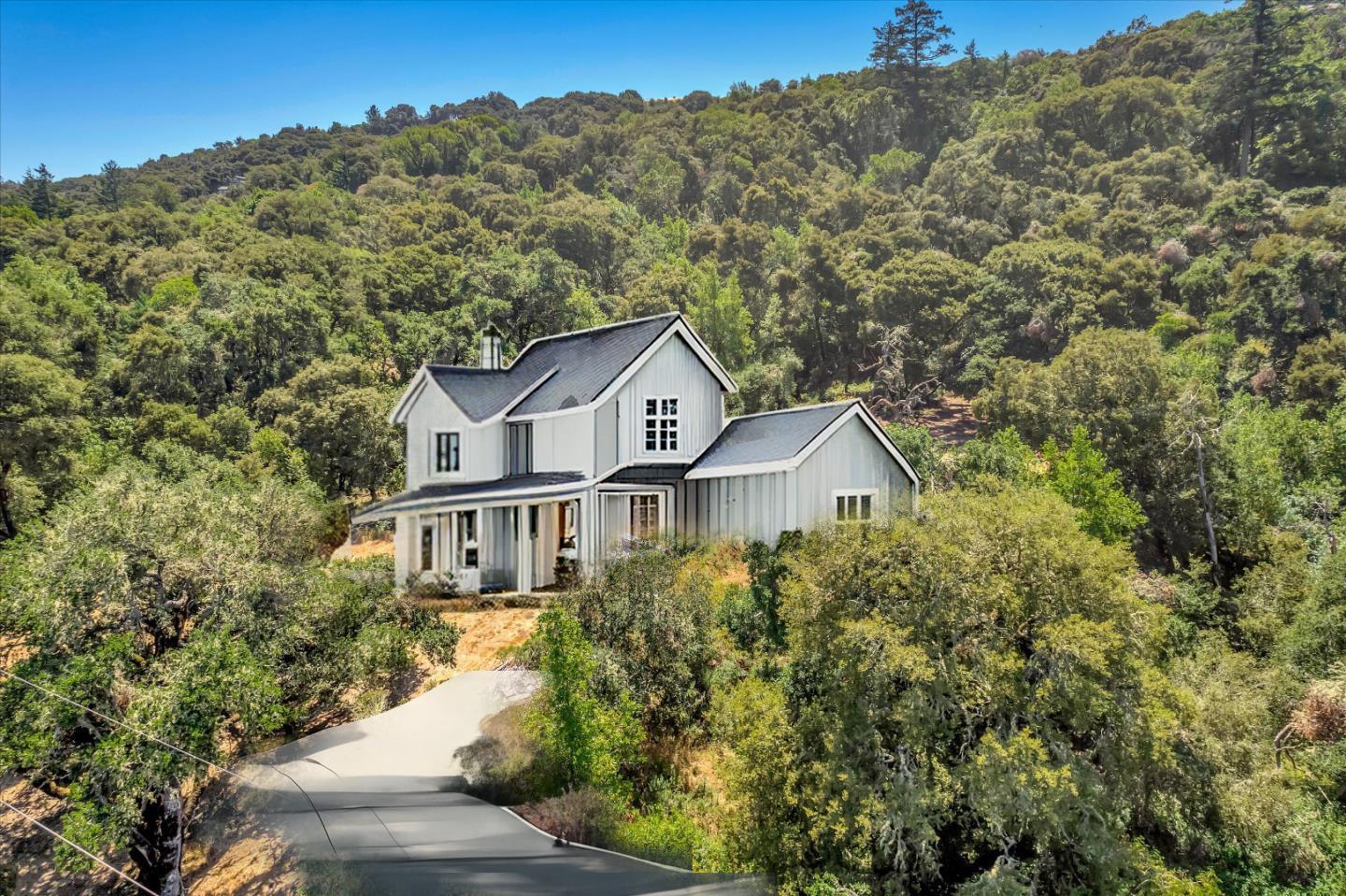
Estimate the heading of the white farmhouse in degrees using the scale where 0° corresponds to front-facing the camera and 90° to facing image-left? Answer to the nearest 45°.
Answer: approximately 45°

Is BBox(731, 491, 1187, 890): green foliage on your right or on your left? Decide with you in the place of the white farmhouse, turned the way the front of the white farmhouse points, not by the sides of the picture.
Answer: on your left

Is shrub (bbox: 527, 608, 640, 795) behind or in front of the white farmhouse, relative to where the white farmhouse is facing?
in front

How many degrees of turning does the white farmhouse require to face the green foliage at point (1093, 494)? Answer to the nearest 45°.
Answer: approximately 135° to its left

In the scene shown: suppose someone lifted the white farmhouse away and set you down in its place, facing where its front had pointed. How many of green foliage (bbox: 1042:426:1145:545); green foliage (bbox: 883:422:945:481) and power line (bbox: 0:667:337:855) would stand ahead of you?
1

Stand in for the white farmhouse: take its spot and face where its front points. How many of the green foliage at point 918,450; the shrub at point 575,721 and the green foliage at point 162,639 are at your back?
1

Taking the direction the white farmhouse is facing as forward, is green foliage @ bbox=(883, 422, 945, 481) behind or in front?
behind

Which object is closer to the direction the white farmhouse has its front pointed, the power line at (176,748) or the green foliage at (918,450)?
the power line

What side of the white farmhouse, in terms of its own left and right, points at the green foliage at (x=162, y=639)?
front

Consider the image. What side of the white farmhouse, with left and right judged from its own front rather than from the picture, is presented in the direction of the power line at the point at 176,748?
front
